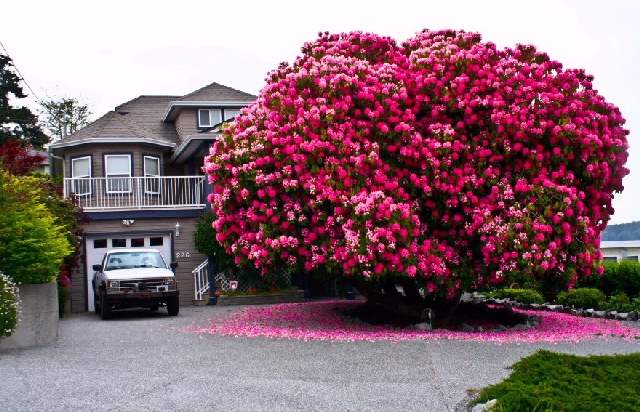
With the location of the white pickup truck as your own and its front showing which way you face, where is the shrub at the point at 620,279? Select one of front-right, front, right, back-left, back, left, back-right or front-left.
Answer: left

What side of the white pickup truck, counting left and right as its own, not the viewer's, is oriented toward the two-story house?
back

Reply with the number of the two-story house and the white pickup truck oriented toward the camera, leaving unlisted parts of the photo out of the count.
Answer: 2

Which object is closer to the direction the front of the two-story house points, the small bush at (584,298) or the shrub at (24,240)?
the shrub

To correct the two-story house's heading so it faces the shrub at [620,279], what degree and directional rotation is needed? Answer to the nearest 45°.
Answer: approximately 45° to its left

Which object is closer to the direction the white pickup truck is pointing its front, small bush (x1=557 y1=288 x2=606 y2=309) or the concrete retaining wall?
the concrete retaining wall

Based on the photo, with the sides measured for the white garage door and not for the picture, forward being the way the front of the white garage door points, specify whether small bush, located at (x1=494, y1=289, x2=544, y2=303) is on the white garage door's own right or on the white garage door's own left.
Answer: on the white garage door's own left

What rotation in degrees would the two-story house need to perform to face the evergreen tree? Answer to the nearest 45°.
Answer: approximately 135° to its right
